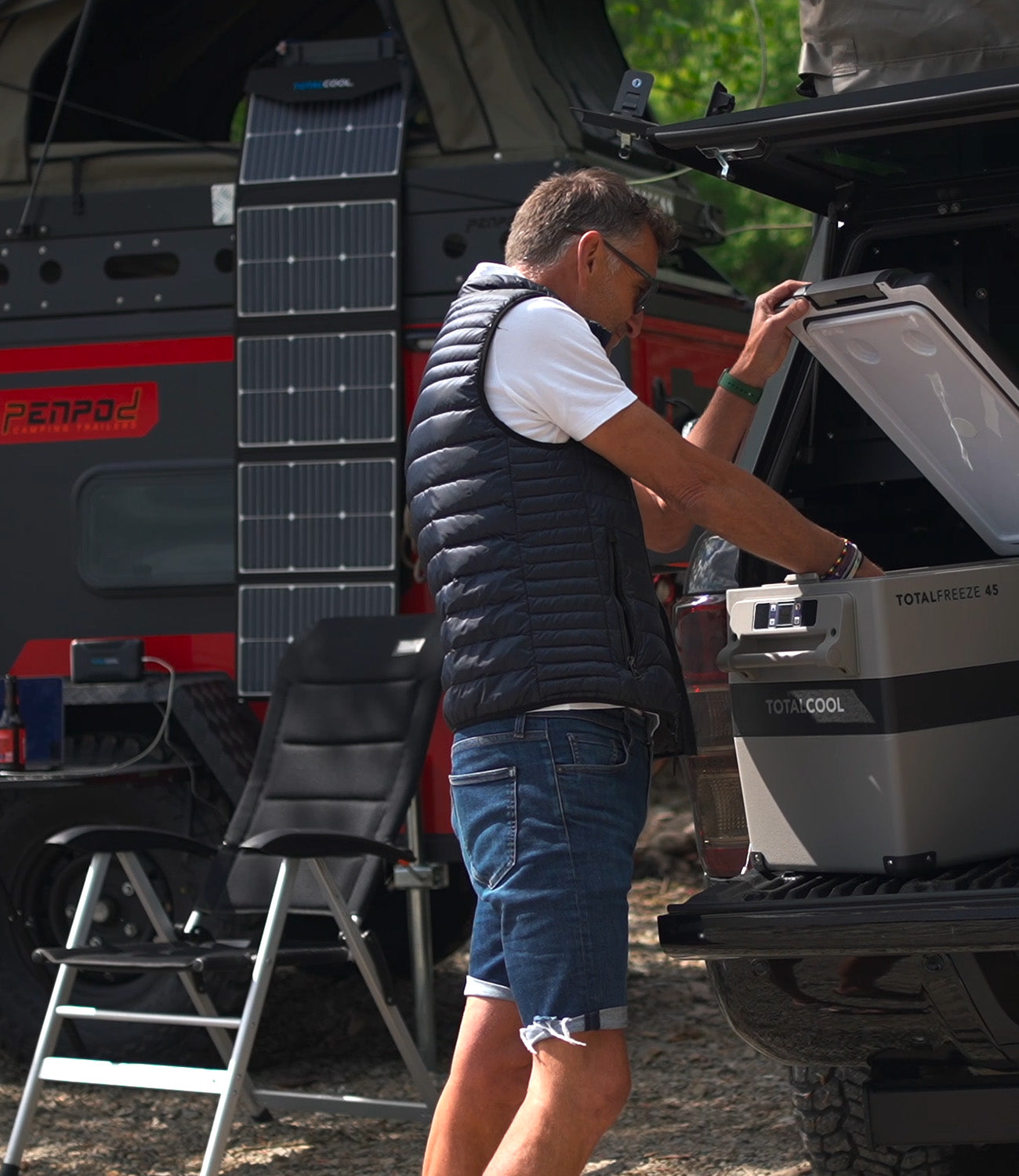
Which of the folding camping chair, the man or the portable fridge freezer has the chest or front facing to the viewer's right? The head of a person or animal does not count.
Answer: the man

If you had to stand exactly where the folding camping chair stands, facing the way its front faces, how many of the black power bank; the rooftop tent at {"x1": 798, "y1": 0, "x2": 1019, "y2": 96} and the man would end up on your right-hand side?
1

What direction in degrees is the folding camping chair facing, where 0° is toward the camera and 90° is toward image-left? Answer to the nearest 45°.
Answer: approximately 45°

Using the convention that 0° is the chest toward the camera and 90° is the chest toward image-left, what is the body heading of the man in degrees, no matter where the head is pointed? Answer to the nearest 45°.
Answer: approximately 270°

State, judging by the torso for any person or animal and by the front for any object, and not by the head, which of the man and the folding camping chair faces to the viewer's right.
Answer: the man

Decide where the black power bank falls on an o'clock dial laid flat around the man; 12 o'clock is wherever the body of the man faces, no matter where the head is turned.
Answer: The black power bank is roughly at 8 o'clock from the man.

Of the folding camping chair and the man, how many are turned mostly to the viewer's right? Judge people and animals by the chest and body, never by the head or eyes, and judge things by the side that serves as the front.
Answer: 1

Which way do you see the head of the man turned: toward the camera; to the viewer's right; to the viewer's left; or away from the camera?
to the viewer's right

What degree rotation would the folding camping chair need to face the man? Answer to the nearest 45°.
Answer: approximately 45° to its left

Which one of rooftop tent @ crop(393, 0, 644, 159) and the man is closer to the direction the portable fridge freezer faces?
the man

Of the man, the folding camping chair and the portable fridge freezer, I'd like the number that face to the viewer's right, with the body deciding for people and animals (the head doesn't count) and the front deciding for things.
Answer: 1

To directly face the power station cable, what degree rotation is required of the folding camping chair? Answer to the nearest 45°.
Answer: approximately 90° to its right
